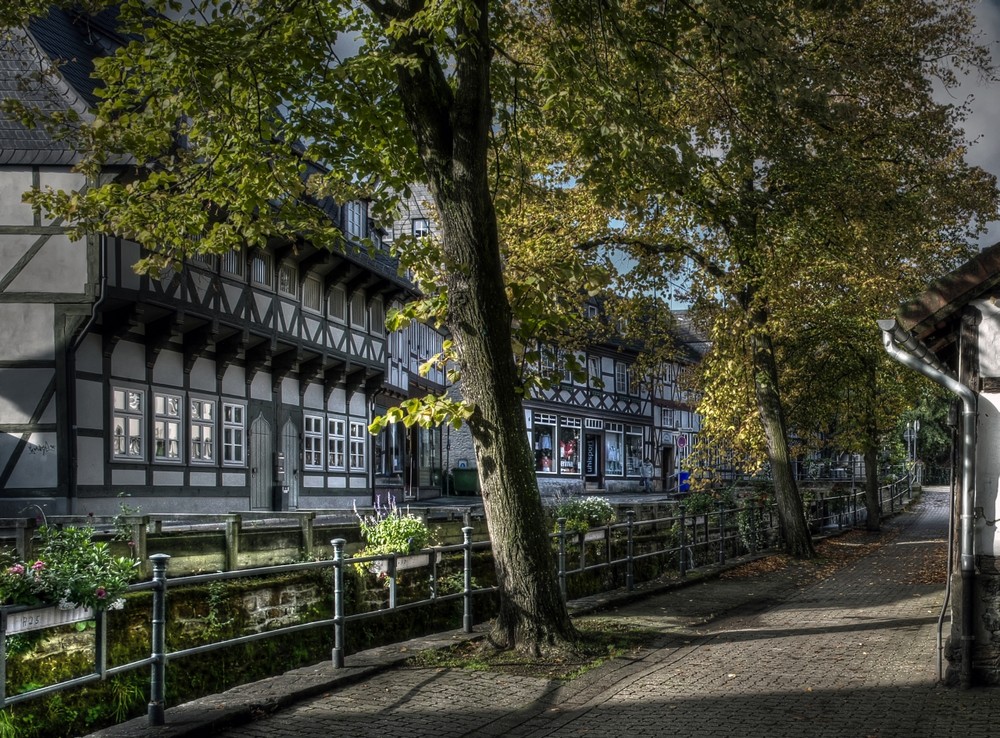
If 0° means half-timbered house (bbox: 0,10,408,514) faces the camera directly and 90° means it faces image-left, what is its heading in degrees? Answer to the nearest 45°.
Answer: approximately 315°

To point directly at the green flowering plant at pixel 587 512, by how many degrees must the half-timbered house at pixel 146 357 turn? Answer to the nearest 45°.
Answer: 0° — it already faces it

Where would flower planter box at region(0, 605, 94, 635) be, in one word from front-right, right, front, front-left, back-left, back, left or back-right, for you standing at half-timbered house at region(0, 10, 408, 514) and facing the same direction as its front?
front-right

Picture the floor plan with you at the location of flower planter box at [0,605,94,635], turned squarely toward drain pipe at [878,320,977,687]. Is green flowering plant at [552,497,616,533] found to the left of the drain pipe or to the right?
left

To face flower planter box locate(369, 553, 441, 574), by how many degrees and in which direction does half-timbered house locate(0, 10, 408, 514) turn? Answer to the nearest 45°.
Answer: approximately 45° to its right
